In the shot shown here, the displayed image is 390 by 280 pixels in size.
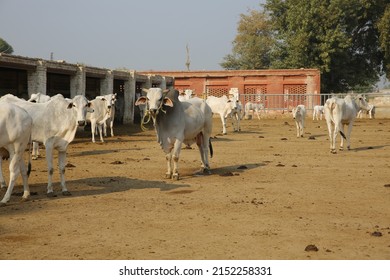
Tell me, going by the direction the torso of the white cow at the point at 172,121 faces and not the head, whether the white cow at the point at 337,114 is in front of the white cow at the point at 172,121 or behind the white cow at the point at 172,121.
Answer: behind

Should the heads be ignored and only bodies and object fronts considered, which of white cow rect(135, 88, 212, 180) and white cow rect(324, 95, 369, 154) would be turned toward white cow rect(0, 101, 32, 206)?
white cow rect(135, 88, 212, 180)

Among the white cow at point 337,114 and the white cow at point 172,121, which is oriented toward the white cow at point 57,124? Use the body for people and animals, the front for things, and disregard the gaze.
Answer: the white cow at point 172,121

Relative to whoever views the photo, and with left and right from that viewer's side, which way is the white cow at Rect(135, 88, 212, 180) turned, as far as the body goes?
facing the viewer and to the left of the viewer

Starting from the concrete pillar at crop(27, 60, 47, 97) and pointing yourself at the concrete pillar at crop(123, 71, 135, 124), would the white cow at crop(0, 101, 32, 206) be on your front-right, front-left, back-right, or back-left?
back-right

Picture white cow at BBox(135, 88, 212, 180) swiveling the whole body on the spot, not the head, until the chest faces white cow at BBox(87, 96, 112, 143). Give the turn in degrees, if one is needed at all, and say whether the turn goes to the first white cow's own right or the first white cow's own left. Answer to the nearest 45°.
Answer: approximately 135° to the first white cow's own right

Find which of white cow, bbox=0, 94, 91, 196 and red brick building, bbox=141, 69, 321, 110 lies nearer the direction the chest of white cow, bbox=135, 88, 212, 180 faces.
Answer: the white cow
